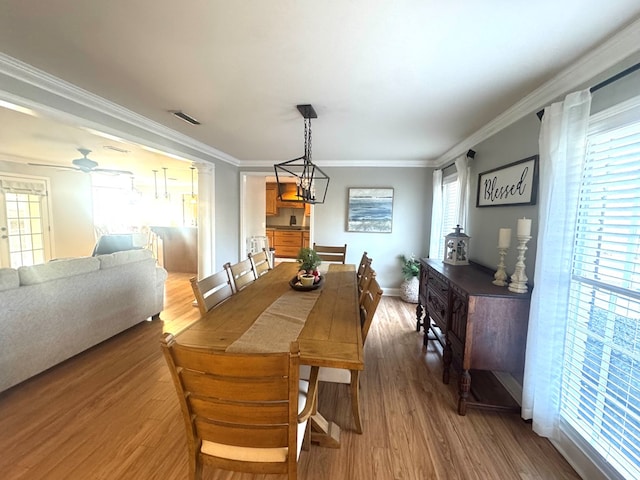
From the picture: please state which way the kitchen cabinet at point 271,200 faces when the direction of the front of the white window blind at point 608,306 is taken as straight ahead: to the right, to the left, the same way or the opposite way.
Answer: to the left

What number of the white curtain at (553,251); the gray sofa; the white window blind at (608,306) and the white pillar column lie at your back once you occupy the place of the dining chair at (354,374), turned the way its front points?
2

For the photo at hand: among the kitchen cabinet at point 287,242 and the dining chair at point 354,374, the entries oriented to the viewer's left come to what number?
1

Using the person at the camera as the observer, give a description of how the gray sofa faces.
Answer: facing away from the viewer and to the left of the viewer

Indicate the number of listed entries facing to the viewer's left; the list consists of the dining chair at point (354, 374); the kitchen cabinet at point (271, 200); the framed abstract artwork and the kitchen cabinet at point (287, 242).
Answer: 1

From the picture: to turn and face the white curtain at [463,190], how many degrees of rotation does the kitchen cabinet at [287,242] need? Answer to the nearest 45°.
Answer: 0° — it already faces it

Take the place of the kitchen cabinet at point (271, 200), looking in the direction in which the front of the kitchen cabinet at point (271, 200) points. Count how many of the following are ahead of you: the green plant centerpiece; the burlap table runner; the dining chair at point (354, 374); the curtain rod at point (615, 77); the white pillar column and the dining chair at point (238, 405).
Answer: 6

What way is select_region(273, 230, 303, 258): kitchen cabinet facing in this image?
toward the camera

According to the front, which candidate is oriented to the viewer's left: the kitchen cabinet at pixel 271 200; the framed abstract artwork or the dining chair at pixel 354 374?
the dining chair

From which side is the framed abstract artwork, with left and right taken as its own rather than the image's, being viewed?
front

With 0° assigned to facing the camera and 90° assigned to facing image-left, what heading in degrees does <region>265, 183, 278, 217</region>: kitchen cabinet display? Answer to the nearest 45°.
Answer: approximately 0°

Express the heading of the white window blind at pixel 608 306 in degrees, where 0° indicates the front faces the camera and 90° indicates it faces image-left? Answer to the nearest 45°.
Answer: approximately 45°

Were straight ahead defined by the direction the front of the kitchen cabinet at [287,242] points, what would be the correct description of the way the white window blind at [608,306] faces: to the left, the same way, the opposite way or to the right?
to the right

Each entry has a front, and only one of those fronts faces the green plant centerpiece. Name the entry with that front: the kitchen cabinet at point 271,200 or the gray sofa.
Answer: the kitchen cabinet

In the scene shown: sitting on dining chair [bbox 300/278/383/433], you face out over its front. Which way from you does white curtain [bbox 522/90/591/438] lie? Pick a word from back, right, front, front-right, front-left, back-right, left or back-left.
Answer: back

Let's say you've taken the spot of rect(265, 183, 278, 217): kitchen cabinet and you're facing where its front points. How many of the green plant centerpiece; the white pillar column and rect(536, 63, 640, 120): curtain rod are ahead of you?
3

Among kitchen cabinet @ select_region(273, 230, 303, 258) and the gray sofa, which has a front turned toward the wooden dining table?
the kitchen cabinet

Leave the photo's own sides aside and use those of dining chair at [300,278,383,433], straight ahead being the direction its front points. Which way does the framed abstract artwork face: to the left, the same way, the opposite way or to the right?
to the left
